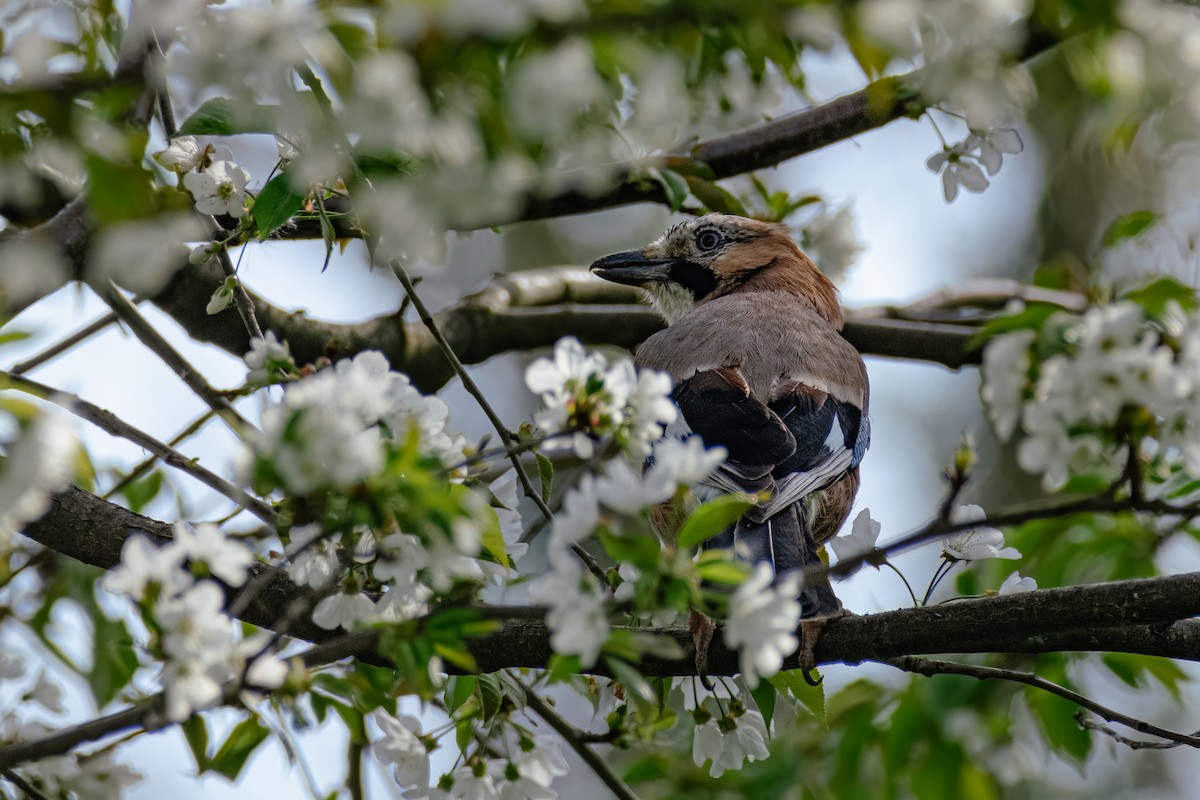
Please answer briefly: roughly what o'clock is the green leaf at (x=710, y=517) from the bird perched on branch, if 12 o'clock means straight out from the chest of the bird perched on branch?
The green leaf is roughly at 6 o'clock from the bird perched on branch.

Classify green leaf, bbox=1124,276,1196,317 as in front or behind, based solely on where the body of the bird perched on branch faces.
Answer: behind

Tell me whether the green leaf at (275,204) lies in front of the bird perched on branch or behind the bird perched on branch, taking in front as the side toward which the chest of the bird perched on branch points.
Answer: behind

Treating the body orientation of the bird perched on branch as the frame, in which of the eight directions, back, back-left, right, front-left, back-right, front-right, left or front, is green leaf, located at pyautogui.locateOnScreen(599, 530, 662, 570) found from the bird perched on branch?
back

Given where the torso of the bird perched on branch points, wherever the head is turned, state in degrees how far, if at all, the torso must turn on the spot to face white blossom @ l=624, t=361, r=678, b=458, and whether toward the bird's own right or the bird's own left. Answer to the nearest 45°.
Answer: approximately 180°

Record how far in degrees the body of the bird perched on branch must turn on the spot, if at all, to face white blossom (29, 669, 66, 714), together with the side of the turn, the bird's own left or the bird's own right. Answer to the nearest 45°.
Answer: approximately 135° to the bird's own left

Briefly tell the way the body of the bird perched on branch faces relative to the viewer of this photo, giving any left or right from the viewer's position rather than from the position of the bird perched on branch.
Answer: facing away from the viewer

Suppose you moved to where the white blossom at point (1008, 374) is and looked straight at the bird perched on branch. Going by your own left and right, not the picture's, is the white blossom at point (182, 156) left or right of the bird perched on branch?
left

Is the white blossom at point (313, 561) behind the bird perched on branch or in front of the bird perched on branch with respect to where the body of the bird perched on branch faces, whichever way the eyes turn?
behind
